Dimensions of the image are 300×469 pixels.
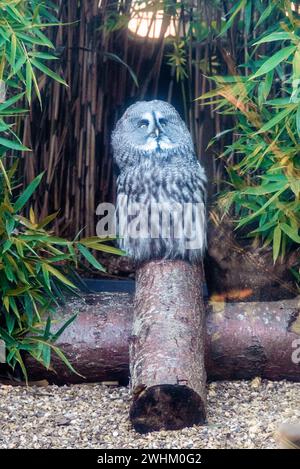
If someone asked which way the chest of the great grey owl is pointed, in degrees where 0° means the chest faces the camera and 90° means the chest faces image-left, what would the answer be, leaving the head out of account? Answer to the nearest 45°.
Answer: approximately 0°
